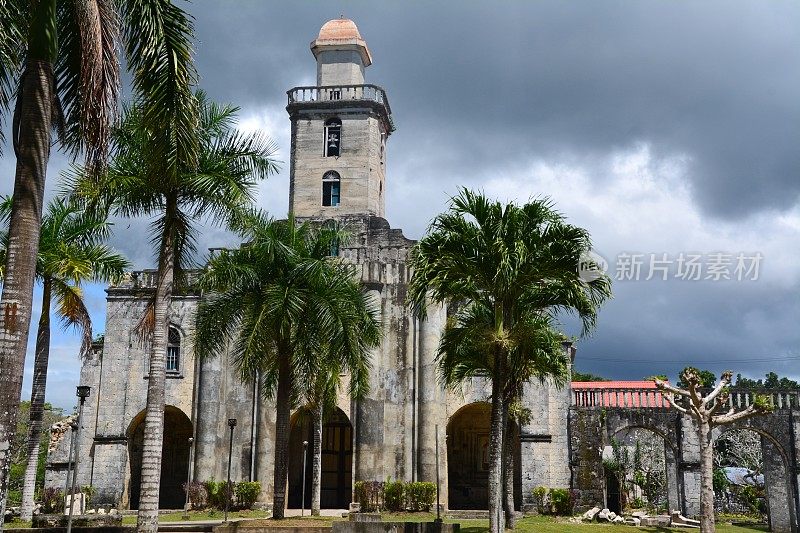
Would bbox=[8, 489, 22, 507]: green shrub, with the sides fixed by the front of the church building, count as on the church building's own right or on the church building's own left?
on the church building's own right

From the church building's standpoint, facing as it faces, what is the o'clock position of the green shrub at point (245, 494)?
The green shrub is roughly at 2 o'clock from the church building.

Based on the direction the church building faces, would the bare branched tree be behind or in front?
in front

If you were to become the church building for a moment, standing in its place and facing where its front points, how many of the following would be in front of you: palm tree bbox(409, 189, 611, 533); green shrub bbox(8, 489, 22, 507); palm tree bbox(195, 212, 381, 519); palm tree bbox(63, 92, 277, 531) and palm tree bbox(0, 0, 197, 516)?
4

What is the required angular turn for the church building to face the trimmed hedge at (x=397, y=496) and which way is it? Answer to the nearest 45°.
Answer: approximately 45° to its left

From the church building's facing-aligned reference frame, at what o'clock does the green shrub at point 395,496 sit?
The green shrub is roughly at 11 o'clock from the church building.

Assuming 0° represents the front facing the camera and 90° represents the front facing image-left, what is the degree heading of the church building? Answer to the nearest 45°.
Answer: approximately 0°

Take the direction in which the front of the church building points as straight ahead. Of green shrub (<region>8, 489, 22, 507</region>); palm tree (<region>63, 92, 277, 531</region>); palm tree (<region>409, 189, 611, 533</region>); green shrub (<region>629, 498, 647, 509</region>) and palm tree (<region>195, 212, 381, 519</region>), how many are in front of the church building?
3

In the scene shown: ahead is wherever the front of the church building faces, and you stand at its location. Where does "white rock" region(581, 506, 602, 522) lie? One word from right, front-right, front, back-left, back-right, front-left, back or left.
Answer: front-left

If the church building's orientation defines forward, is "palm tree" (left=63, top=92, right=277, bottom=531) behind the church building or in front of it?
in front

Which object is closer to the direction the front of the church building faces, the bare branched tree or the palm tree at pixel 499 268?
the palm tree
